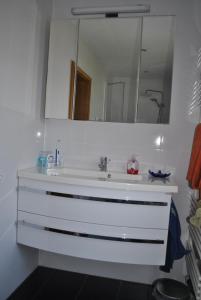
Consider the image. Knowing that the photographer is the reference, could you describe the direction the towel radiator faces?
facing to the left of the viewer

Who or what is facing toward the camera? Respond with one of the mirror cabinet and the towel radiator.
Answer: the mirror cabinet

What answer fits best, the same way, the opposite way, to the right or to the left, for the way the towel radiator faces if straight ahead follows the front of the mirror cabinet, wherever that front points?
to the right

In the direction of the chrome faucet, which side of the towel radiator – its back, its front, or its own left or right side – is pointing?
front

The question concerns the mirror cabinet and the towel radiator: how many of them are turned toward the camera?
1

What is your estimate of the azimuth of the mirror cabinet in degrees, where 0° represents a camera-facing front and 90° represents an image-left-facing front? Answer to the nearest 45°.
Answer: approximately 0°
